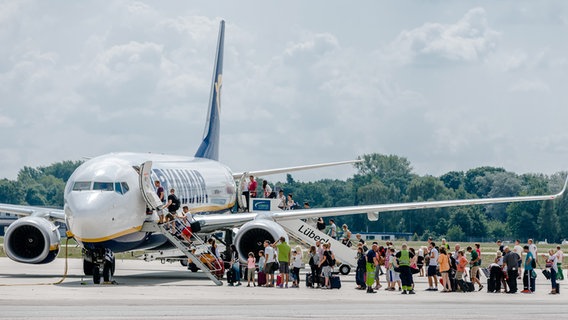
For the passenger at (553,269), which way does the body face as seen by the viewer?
to the viewer's left

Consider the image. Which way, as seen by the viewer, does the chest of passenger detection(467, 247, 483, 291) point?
to the viewer's left

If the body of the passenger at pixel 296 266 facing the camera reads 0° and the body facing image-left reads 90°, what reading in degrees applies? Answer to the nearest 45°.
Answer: approximately 90°

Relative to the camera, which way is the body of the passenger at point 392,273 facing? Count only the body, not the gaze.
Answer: to the viewer's left

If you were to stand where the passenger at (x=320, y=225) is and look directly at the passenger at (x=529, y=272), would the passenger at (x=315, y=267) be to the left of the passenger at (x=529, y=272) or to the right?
right

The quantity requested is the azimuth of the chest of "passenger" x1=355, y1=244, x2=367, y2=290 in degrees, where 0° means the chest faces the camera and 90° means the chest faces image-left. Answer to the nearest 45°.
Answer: approximately 90°
